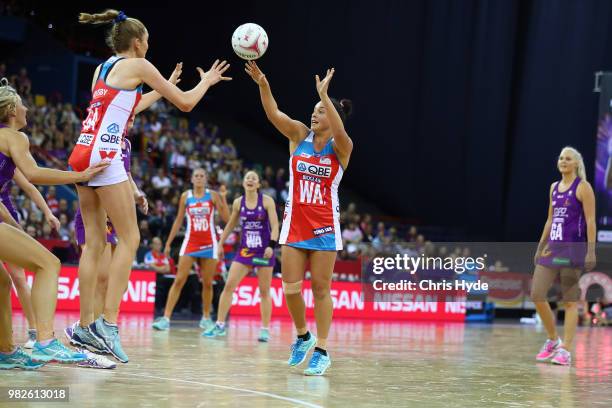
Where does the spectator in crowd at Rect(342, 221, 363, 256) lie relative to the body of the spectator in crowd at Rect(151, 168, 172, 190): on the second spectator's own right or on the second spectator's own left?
on the second spectator's own left

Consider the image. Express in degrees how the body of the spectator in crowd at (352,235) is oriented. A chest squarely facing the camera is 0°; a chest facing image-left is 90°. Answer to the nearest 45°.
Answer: approximately 0°

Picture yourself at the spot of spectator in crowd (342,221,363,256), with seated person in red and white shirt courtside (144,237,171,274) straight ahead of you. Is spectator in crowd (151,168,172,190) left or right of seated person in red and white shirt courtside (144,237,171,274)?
right

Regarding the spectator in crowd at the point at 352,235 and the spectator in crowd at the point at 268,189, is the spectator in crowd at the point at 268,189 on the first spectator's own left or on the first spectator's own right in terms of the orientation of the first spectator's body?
on the first spectator's own right

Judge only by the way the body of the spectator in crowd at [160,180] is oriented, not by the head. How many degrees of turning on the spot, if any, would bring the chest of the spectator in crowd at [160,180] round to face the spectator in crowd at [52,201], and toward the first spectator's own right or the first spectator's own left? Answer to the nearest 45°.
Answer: approximately 45° to the first spectator's own right

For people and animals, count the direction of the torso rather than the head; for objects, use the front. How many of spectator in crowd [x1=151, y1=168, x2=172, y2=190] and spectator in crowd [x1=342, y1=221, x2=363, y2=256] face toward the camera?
2

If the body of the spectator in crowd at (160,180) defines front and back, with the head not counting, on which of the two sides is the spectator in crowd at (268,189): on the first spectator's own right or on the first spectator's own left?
on the first spectator's own left

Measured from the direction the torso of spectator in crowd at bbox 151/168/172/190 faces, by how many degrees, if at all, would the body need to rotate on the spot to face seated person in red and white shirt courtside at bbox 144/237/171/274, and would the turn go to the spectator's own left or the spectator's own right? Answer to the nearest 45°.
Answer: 0° — they already face them

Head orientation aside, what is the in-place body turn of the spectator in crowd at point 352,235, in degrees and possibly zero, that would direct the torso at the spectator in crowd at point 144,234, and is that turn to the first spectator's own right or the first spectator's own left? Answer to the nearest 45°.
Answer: approximately 45° to the first spectator's own right

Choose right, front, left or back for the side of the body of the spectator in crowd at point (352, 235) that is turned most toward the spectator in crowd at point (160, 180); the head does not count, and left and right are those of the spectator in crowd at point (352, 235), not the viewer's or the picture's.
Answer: right
